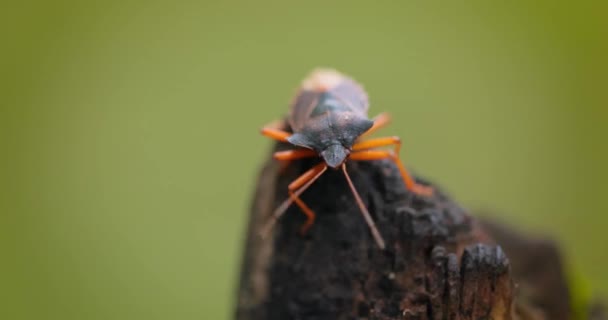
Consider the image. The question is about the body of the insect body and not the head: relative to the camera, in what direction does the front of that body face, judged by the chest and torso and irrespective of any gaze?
toward the camera
